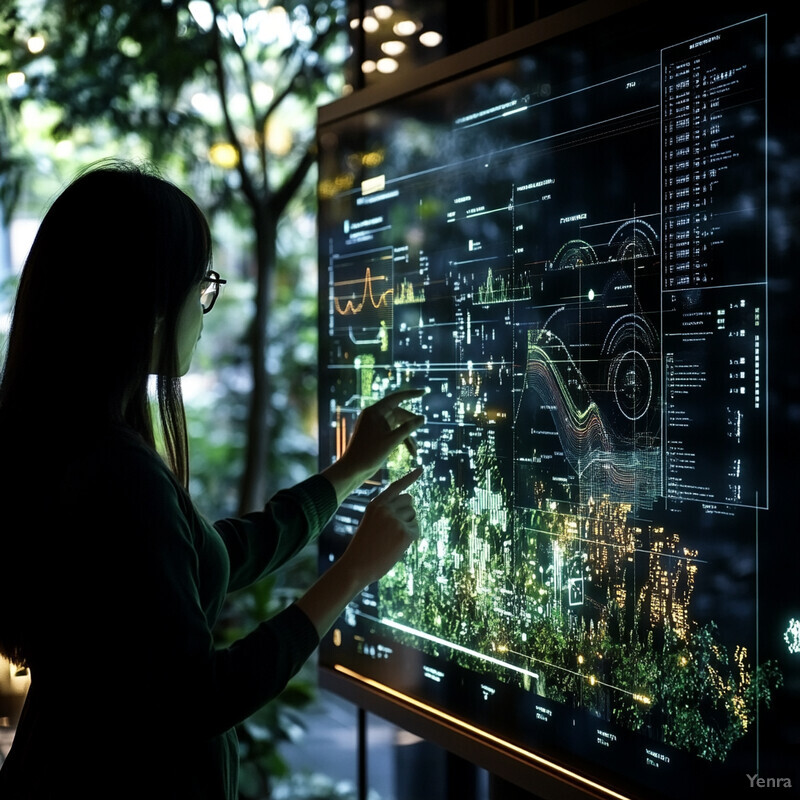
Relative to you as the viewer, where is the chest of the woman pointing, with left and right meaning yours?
facing away from the viewer and to the right of the viewer

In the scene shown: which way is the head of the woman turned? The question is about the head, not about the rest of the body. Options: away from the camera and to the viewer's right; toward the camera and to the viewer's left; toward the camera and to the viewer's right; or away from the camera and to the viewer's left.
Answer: away from the camera and to the viewer's right

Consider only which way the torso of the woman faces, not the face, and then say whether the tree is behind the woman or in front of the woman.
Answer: in front

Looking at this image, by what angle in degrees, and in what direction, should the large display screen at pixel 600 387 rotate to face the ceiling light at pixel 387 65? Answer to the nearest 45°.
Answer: approximately 90° to its right

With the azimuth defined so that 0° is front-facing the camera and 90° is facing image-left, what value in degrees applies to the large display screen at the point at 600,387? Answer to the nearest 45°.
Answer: approximately 45°

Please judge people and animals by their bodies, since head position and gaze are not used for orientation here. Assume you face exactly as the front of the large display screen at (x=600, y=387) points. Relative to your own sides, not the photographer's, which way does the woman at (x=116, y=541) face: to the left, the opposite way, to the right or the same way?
the opposite way

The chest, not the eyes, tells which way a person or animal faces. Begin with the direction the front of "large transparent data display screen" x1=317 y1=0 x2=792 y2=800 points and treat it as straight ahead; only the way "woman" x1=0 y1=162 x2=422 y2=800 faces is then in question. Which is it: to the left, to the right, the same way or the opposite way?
the opposite way

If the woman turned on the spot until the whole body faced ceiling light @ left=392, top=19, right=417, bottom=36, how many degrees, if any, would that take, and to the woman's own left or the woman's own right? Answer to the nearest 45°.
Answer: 0° — they already face it
